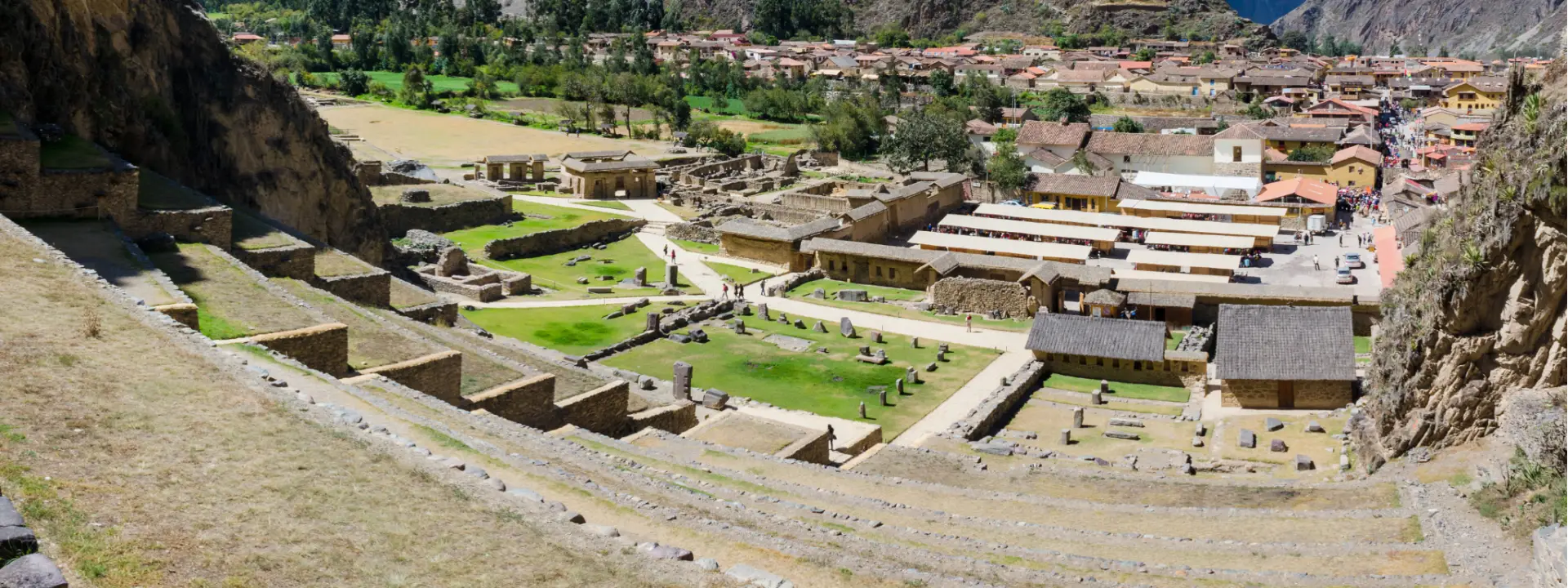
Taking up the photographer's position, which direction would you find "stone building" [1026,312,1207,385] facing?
facing the viewer

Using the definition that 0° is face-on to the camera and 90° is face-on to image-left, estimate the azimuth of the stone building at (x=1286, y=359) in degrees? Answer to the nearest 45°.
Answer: approximately 0°

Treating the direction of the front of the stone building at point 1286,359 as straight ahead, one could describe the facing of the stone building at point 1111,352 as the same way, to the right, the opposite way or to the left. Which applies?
the same way

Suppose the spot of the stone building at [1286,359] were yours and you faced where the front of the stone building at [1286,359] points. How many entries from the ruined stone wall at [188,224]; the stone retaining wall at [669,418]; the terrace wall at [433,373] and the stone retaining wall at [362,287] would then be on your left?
0

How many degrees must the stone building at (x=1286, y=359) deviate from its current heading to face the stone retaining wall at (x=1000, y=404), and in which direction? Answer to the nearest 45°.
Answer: approximately 90° to its right

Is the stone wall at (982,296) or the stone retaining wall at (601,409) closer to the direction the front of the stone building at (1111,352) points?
the stone retaining wall

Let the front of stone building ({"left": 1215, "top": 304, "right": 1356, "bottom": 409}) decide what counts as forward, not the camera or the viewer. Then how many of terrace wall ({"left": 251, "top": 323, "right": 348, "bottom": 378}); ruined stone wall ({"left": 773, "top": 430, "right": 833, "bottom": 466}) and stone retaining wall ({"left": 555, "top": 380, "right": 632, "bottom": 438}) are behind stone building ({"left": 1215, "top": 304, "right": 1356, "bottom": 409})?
0

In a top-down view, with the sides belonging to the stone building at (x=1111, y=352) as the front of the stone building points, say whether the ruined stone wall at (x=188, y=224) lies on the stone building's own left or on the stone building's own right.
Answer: on the stone building's own right

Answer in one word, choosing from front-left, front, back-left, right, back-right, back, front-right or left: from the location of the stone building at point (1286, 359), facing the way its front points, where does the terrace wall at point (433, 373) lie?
front-right

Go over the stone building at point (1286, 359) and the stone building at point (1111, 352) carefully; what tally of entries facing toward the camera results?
2

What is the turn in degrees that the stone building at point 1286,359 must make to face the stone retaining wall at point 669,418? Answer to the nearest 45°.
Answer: approximately 45° to its right

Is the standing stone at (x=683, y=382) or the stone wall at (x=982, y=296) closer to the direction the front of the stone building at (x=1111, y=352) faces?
the standing stone

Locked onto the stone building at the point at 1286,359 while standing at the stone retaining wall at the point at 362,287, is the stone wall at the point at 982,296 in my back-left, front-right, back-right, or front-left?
front-left
